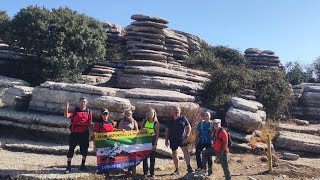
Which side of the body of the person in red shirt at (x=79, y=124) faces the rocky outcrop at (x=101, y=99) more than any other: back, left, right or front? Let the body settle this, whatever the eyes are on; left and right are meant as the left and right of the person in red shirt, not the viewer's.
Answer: back

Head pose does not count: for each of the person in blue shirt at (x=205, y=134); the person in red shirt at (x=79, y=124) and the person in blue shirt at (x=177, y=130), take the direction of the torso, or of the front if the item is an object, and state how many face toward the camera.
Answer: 3

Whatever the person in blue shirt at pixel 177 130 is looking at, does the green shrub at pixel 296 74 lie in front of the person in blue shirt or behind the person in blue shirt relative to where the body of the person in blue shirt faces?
behind

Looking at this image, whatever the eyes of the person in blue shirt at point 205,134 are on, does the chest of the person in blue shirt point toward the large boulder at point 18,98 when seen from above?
no

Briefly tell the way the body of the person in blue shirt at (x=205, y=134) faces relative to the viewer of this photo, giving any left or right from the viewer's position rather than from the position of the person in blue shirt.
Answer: facing the viewer

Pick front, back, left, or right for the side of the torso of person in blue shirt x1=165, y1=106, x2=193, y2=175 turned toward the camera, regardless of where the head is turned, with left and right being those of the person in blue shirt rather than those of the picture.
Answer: front

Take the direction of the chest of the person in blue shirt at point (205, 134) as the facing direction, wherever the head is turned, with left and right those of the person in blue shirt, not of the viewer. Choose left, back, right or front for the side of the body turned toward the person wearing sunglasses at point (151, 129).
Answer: right

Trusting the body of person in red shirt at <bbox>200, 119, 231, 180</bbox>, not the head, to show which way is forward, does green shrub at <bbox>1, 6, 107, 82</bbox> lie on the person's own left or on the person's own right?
on the person's own right

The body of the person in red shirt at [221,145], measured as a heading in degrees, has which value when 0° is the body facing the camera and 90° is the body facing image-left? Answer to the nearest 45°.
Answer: approximately 45°

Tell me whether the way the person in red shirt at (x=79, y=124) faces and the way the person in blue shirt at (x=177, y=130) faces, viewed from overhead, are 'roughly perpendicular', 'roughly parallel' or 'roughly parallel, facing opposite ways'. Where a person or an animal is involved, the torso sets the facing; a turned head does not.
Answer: roughly parallel

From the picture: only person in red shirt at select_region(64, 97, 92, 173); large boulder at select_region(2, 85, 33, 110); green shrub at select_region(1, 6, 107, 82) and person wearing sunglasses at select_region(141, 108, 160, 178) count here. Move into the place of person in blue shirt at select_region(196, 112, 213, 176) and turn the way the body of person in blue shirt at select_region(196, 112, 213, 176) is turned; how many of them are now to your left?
0

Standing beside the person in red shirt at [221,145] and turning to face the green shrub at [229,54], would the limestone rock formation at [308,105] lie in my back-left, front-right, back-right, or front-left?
front-right

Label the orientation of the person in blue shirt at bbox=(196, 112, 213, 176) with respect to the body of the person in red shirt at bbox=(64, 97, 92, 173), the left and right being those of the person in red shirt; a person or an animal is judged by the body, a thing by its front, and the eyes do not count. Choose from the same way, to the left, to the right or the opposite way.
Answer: the same way

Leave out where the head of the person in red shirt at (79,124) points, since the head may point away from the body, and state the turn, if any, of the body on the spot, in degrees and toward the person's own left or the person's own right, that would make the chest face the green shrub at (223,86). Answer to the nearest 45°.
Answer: approximately 135° to the person's own left

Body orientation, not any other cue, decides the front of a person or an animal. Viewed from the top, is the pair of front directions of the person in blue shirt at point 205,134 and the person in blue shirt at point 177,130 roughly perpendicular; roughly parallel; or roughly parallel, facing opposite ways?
roughly parallel

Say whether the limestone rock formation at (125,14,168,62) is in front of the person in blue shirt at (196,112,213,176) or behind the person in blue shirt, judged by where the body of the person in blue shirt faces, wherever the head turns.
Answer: behind

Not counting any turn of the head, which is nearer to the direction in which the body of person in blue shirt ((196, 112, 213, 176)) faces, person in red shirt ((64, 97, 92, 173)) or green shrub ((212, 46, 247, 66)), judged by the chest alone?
the person in red shirt
